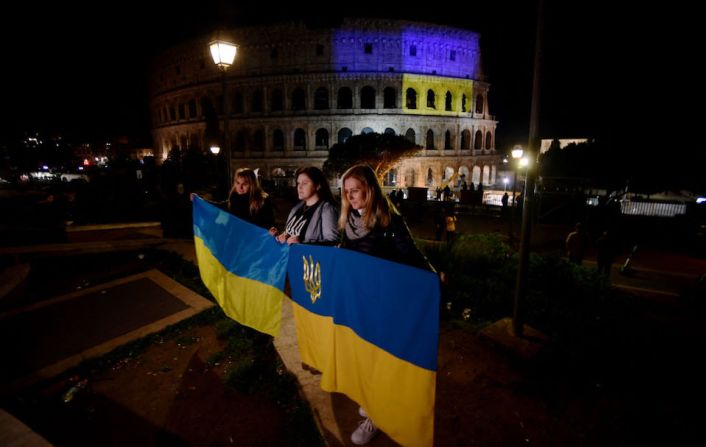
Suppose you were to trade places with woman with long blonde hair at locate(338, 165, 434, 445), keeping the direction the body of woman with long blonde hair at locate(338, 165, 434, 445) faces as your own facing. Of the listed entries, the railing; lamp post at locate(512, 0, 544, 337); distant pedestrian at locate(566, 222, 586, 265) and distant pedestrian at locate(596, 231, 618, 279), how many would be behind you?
4

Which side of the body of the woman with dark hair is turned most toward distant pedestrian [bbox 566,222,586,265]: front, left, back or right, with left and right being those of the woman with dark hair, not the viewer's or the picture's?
back

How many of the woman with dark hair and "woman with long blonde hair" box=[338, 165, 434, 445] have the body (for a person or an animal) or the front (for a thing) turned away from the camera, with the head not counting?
0

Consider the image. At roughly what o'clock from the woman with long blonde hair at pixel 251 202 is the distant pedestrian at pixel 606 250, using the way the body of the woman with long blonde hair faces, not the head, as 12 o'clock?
The distant pedestrian is roughly at 7 o'clock from the woman with long blonde hair.

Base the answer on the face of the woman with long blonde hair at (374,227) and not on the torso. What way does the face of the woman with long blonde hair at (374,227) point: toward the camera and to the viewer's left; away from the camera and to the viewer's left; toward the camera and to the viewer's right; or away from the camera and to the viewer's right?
toward the camera and to the viewer's left

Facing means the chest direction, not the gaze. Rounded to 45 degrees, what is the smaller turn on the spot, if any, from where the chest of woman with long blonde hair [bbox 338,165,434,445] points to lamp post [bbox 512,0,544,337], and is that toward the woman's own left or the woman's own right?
approximately 180°

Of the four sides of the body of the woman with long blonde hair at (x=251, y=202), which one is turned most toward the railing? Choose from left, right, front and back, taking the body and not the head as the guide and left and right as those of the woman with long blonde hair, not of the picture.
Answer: back

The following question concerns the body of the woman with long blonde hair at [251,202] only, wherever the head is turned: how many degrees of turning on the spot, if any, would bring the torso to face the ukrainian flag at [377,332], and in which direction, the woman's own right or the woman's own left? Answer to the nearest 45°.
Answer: approximately 45° to the woman's own left

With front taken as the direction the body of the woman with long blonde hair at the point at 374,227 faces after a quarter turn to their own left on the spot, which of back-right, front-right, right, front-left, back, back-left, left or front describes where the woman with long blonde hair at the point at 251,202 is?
back

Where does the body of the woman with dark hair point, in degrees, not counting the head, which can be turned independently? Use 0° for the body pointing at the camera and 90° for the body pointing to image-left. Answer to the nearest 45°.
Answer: approximately 45°

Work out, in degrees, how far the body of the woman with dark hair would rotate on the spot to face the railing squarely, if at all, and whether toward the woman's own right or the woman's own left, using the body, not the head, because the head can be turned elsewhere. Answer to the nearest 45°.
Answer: approximately 180°

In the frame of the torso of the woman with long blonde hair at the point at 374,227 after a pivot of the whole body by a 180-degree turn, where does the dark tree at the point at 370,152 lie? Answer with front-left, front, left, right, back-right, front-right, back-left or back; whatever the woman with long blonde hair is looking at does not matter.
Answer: front-left

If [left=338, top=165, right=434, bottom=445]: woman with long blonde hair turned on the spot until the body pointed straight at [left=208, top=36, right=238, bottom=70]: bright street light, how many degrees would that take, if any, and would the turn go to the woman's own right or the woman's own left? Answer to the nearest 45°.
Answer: approximately 90° to the woman's own right

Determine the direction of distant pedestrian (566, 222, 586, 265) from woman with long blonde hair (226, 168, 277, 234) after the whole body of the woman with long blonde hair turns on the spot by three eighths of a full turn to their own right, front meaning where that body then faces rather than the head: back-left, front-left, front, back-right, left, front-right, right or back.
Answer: right

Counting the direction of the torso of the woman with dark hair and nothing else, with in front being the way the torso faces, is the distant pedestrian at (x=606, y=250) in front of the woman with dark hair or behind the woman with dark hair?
behind
